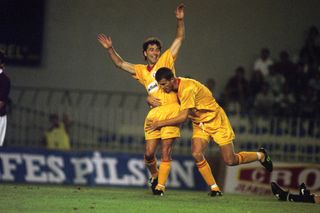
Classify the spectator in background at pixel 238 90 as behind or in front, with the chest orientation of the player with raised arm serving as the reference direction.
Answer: behind

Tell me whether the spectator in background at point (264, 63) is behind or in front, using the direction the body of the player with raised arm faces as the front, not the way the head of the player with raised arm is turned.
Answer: behind

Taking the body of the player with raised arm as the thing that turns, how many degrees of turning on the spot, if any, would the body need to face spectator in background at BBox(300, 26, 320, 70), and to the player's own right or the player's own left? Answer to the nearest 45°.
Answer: approximately 135° to the player's own left

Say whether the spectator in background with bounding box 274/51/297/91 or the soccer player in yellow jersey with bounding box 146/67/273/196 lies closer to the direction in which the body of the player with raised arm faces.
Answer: the soccer player in yellow jersey

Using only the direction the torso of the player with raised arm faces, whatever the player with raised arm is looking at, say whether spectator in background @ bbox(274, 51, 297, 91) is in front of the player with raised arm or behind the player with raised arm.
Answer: behind

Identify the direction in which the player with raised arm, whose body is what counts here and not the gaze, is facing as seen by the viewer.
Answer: toward the camera
